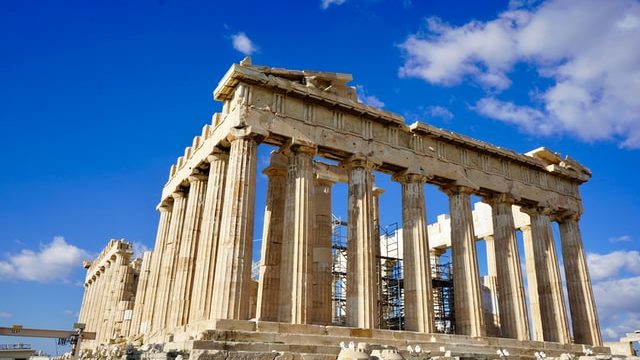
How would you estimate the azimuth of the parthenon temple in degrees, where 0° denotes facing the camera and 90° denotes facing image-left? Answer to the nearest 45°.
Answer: approximately 315°
